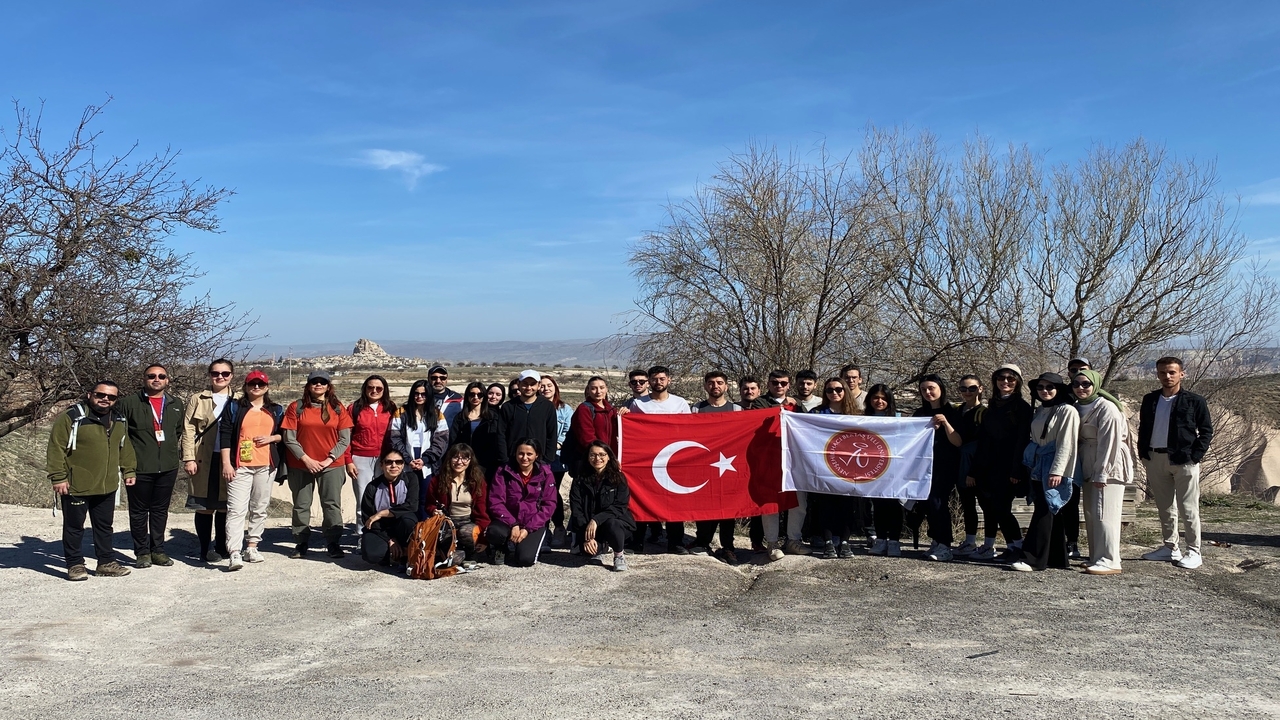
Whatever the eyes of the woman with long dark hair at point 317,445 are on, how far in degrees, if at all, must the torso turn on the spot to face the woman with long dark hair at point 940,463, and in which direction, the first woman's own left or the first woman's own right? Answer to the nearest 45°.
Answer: approximately 90° to the first woman's own left

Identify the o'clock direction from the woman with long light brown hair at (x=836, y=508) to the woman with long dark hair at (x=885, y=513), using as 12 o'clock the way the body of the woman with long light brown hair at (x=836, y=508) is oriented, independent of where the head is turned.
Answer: the woman with long dark hair at (x=885, y=513) is roughly at 8 o'clock from the woman with long light brown hair at (x=836, y=508).

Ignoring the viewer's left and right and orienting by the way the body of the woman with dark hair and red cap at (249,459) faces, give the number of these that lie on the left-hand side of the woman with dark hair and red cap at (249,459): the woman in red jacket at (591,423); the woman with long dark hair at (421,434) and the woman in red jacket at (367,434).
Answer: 3

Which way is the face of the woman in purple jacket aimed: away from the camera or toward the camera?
toward the camera

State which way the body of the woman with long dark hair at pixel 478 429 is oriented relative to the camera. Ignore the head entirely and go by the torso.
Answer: toward the camera

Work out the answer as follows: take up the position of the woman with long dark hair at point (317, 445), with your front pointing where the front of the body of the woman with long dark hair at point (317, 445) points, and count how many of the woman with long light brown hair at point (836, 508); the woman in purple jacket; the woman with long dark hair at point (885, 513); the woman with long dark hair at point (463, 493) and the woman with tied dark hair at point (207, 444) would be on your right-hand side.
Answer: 1

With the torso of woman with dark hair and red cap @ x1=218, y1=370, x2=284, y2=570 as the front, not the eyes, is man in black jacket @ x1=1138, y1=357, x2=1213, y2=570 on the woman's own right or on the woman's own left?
on the woman's own left

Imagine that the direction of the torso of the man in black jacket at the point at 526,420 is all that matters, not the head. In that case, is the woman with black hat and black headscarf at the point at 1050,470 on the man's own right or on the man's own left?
on the man's own left

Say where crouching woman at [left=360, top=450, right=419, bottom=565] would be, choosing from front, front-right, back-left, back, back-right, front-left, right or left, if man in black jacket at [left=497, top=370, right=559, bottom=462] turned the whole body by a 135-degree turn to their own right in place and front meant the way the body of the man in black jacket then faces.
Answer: front-left

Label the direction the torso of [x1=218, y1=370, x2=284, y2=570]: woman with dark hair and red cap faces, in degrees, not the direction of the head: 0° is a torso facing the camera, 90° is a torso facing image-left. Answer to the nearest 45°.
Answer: approximately 0°

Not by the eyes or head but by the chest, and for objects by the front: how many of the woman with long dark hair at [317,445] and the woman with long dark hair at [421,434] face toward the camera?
2

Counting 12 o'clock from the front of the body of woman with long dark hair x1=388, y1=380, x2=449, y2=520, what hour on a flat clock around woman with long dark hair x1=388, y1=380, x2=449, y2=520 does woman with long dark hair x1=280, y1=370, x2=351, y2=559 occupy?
woman with long dark hair x1=280, y1=370, x2=351, y2=559 is roughly at 3 o'clock from woman with long dark hair x1=388, y1=380, x2=449, y2=520.

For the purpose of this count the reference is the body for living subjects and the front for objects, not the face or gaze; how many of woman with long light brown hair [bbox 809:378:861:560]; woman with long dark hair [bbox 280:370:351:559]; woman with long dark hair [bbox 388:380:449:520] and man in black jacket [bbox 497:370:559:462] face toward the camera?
4

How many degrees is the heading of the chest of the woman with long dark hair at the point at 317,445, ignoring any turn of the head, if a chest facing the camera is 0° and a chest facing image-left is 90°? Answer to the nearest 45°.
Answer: approximately 0°

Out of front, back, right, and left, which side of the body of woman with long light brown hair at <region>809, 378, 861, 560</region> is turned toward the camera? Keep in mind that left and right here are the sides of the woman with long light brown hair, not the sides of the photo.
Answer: front
